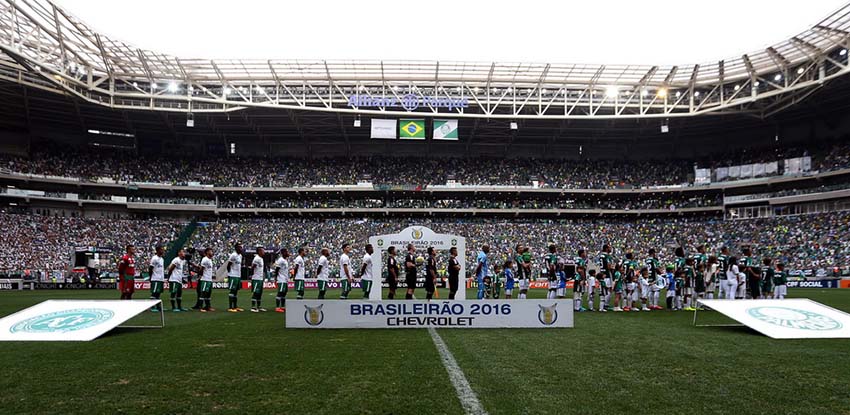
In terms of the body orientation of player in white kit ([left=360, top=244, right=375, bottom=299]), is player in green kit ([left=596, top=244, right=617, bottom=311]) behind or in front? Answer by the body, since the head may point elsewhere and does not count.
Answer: in front

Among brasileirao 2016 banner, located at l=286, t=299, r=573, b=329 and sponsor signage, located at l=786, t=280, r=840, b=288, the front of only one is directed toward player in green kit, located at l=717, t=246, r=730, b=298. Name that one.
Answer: the sponsor signage

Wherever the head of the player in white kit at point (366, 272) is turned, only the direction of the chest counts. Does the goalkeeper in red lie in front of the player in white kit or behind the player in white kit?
behind

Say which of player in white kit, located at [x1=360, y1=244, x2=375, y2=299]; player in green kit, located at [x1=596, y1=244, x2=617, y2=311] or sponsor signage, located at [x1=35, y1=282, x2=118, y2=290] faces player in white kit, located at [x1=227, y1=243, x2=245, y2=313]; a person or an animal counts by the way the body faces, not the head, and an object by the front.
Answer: the sponsor signage

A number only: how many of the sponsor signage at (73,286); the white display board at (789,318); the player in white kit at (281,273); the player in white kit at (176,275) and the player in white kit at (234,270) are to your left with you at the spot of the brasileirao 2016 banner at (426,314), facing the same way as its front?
1

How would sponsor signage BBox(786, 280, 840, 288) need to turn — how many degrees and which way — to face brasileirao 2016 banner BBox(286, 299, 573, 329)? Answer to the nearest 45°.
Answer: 0° — it already faces it

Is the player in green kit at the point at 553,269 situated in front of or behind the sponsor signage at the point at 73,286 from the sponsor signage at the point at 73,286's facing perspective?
in front

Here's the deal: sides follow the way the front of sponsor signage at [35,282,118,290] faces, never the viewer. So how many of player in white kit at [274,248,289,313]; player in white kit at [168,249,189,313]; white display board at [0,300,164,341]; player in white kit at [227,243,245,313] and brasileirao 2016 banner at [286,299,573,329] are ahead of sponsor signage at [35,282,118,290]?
5
